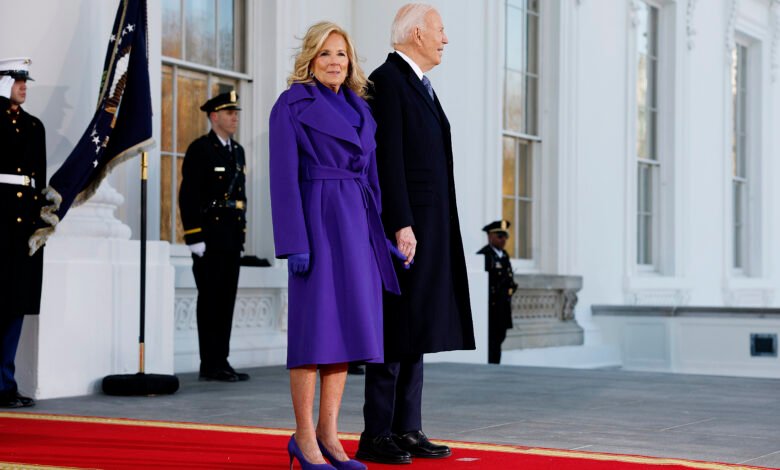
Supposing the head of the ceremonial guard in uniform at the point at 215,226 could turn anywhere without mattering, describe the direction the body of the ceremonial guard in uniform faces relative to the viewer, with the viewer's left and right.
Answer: facing the viewer and to the right of the viewer

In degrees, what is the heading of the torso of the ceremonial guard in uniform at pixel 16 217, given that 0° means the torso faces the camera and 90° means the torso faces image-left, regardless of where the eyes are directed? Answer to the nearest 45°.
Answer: approximately 315°

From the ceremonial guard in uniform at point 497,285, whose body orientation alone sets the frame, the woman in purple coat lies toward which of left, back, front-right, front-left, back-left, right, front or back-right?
front-right

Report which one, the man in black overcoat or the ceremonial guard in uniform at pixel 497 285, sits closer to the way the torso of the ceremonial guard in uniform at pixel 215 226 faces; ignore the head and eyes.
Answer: the man in black overcoat

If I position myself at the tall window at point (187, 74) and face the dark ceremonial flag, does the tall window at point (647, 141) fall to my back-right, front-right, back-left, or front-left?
back-left

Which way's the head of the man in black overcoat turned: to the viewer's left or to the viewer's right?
to the viewer's right

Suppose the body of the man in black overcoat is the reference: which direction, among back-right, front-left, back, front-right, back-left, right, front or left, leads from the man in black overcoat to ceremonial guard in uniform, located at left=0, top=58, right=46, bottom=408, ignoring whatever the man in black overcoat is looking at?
back-left

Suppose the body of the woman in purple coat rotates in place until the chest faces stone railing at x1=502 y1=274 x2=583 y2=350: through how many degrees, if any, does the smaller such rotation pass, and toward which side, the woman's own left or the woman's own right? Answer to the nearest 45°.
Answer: approximately 135° to the woman's own left

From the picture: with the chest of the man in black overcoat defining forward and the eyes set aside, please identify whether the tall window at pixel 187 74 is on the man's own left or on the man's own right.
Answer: on the man's own left

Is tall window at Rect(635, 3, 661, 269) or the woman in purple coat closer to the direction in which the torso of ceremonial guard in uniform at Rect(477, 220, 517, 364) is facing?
the woman in purple coat

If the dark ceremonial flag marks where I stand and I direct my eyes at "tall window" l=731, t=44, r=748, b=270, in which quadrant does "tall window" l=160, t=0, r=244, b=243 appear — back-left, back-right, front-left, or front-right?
front-left

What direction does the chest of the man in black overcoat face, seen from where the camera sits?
to the viewer's right
